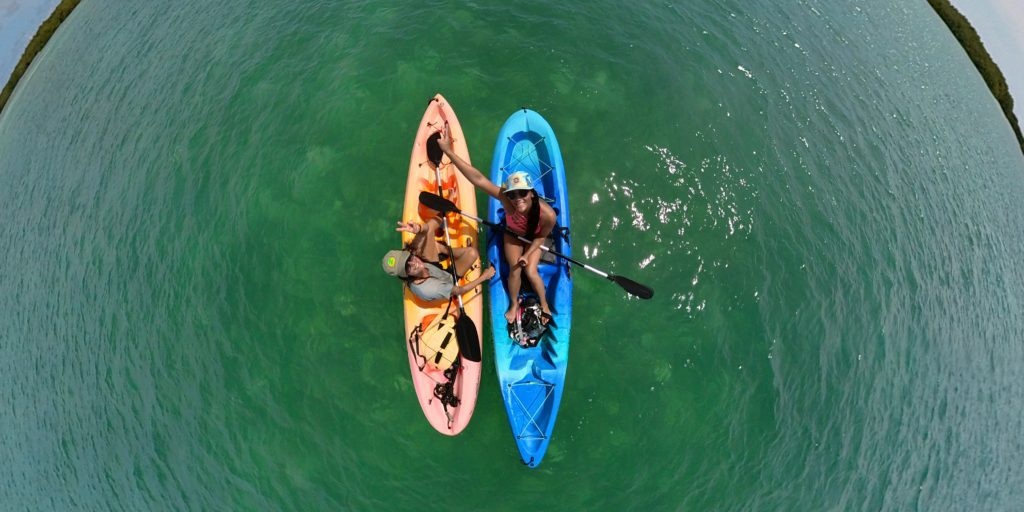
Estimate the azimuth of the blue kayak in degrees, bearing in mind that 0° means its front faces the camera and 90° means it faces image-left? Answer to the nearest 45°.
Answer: approximately 0°

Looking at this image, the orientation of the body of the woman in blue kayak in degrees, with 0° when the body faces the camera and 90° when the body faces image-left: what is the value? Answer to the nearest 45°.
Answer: approximately 0°
